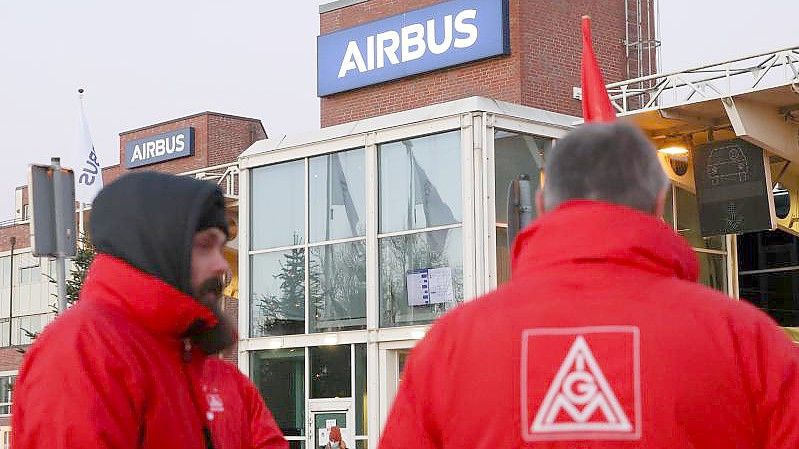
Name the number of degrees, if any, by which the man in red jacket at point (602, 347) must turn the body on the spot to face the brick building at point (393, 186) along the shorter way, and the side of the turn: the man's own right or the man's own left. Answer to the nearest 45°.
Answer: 0° — they already face it

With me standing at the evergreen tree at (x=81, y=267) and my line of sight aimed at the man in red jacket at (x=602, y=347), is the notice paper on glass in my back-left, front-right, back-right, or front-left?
front-left

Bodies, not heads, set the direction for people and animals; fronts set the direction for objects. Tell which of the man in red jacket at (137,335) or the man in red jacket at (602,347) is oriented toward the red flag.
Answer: the man in red jacket at (602,347)

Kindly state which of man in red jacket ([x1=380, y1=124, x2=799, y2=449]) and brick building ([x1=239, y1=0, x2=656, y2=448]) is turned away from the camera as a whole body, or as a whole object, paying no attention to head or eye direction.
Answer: the man in red jacket

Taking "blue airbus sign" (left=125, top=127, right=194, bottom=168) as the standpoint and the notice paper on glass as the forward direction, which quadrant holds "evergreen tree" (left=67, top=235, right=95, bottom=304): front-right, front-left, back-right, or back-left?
front-right

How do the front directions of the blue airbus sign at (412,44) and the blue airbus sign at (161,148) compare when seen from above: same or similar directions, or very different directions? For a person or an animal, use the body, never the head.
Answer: same or similar directions

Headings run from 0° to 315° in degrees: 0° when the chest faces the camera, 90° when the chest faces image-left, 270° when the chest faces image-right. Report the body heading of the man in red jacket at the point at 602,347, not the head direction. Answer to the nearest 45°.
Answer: approximately 180°

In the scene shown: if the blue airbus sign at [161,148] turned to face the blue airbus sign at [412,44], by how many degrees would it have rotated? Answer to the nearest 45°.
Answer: approximately 45° to its left

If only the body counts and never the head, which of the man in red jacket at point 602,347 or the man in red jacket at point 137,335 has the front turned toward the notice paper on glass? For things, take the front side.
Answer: the man in red jacket at point 602,347

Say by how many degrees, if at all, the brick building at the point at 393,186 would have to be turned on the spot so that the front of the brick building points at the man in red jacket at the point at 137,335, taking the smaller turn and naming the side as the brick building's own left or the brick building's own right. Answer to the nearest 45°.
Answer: approximately 45° to the brick building's own left

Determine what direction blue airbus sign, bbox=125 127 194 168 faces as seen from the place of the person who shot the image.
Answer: facing the viewer and to the left of the viewer

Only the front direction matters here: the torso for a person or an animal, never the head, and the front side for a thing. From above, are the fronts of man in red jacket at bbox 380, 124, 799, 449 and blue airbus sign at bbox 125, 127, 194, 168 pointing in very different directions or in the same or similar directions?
very different directions

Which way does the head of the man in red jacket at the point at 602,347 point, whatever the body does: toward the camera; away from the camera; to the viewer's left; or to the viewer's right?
away from the camera

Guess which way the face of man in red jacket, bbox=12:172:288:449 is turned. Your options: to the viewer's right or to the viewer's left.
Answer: to the viewer's right

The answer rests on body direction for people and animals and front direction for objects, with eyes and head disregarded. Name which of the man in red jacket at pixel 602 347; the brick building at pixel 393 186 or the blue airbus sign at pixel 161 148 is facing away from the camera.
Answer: the man in red jacket

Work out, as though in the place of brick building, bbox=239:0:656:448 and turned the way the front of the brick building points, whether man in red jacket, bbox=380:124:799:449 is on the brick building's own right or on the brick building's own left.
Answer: on the brick building's own left

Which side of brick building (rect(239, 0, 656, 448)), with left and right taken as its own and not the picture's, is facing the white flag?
right

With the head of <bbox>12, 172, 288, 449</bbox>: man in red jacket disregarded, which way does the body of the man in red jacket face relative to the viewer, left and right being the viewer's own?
facing the viewer and to the right of the viewer
